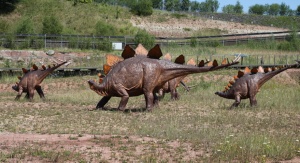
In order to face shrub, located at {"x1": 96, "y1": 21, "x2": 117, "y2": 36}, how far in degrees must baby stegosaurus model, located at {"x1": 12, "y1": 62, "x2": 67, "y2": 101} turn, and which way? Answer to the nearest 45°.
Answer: approximately 135° to its right

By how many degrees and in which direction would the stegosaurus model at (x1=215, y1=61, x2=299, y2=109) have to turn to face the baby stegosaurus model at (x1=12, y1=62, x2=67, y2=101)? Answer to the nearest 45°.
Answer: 0° — it already faces it

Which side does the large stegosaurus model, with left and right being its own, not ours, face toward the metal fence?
right

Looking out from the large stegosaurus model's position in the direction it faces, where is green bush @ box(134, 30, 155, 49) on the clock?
The green bush is roughly at 3 o'clock from the large stegosaurus model.

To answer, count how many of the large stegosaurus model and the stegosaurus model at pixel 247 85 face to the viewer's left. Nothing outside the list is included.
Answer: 2

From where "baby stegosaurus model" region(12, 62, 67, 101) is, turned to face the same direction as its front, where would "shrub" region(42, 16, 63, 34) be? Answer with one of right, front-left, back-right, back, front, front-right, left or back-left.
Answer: back-right

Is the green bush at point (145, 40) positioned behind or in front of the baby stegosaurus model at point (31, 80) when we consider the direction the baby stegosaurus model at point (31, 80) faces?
behind

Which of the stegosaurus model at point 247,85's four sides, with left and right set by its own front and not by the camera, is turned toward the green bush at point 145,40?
right

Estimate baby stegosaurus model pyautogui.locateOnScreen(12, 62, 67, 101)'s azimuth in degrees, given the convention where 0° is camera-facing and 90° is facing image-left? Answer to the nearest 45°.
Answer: approximately 45°

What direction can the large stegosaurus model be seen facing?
to the viewer's left

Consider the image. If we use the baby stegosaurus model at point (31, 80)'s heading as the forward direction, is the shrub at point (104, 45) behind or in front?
behind

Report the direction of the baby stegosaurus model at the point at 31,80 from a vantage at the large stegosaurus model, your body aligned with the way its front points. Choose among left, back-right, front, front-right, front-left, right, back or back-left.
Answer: front-right

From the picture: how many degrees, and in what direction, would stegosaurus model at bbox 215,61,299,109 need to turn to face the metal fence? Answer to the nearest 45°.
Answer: approximately 45° to its right

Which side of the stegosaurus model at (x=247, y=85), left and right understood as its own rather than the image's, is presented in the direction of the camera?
left

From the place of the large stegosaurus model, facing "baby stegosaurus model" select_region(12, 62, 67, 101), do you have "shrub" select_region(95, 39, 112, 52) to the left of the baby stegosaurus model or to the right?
right
